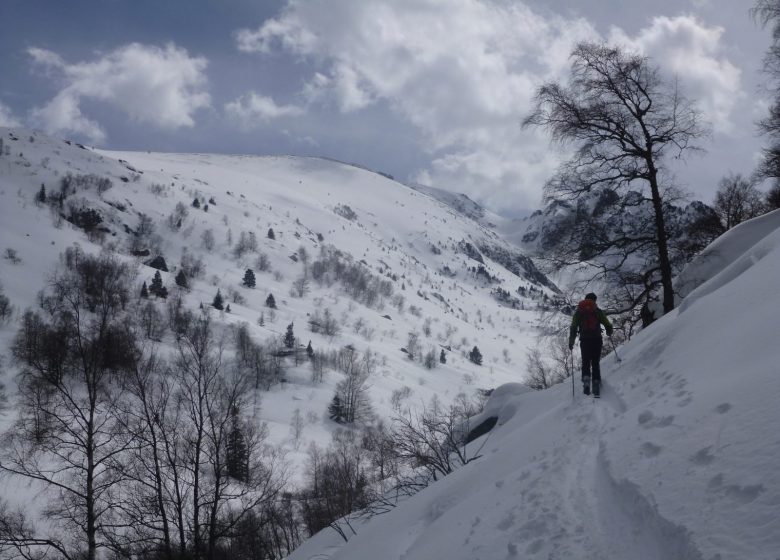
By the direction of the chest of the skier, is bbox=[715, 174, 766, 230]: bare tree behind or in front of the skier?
in front

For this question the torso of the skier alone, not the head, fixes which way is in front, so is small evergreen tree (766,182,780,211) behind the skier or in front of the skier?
in front

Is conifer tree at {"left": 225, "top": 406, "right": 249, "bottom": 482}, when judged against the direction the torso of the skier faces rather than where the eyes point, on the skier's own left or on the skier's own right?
on the skier's own left

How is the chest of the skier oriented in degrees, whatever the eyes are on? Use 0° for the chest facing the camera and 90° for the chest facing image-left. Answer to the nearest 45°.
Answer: approximately 180°
